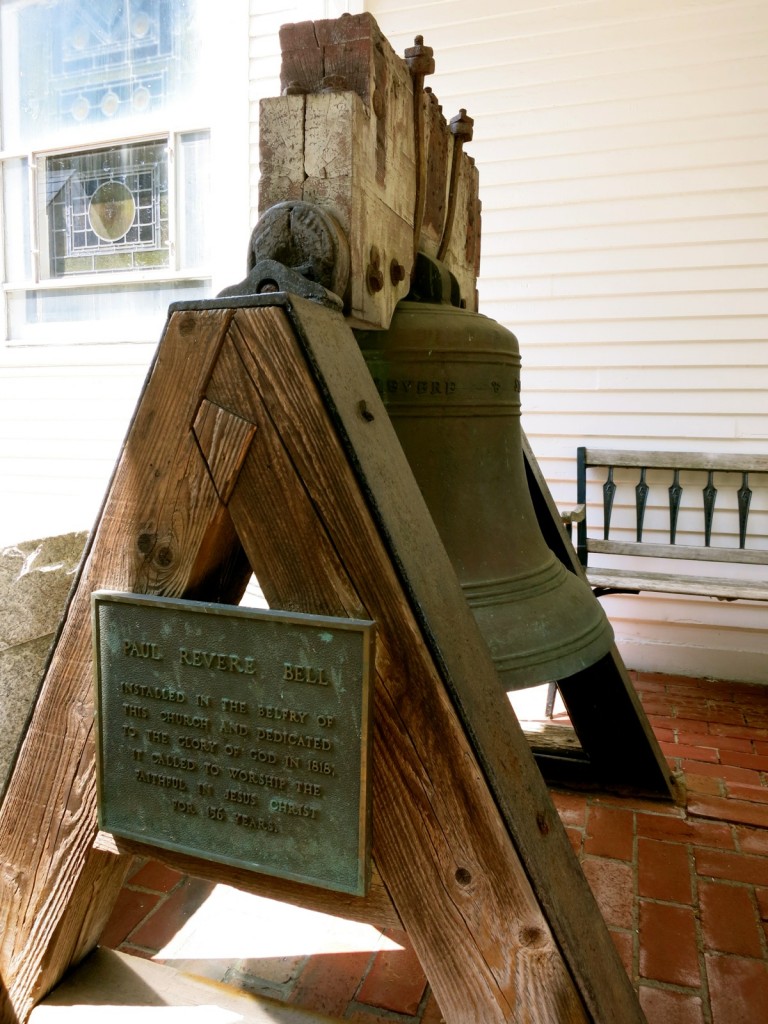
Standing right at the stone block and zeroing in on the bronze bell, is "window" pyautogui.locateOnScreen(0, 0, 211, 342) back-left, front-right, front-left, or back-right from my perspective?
back-left

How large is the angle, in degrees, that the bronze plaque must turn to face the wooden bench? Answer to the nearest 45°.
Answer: approximately 180°

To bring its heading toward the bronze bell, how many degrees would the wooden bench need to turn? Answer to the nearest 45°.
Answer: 0° — it already faces it

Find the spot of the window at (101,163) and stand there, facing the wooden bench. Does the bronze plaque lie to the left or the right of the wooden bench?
right

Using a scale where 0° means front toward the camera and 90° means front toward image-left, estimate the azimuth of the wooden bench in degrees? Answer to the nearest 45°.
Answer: approximately 0°

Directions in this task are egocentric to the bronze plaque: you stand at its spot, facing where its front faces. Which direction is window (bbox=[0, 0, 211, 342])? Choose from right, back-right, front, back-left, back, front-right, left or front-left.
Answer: back-right

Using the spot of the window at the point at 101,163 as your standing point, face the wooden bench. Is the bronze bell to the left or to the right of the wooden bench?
right

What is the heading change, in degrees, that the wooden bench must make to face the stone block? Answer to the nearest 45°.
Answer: approximately 45° to its right

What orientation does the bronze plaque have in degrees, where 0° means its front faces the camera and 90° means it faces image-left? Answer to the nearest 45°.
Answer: approximately 45°
